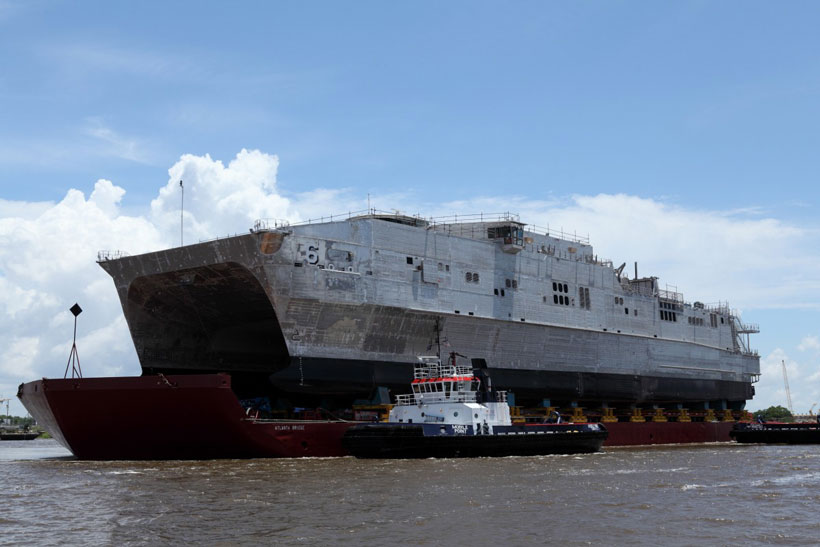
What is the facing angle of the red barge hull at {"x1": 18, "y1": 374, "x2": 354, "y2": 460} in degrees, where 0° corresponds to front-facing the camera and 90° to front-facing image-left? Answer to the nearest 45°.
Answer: approximately 45°

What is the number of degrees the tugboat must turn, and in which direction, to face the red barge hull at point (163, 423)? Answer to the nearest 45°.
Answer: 0° — it already faces it

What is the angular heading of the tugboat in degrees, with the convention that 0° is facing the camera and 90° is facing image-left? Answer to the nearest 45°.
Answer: approximately 90°
